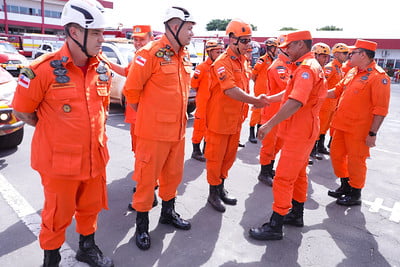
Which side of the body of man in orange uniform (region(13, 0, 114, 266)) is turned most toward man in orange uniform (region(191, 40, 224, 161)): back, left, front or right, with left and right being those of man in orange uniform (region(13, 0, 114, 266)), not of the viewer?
left

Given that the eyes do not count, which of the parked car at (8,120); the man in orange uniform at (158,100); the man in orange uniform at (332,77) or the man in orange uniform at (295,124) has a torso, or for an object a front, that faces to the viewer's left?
the man in orange uniform at (295,124)

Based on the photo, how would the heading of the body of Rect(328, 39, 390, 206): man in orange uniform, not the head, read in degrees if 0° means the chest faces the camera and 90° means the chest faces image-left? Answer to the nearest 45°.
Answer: approximately 45°

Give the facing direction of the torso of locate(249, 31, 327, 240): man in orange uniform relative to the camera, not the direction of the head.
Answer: to the viewer's left

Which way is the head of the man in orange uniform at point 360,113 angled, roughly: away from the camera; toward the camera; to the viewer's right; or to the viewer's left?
to the viewer's left

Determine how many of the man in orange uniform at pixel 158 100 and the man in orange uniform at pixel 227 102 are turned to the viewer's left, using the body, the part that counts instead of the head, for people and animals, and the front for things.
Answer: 0

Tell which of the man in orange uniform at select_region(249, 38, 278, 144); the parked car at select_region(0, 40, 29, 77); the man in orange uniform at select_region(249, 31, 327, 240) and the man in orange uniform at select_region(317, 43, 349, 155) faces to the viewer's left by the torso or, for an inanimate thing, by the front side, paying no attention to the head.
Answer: the man in orange uniform at select_region(249, 31, 327, 240)

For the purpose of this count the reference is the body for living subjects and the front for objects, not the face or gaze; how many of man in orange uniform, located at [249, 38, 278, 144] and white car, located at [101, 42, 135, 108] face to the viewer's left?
0

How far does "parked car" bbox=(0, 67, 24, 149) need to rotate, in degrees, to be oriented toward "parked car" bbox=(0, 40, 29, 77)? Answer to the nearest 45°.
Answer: approximately 135° to its left

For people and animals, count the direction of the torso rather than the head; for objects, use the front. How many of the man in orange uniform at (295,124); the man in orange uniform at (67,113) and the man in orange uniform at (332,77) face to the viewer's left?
1

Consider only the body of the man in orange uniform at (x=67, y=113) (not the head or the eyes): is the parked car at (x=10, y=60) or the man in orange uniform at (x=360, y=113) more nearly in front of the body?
the man in orange uniform

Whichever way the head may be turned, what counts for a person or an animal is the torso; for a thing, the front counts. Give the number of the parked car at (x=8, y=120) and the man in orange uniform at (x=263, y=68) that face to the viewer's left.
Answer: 0

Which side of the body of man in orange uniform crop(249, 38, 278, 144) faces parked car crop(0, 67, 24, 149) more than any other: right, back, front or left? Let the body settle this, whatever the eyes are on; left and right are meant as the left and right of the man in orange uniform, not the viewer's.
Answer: right

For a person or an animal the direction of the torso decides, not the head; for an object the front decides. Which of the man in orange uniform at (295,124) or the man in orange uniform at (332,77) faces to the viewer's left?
the man in orange uniform at (295,124)

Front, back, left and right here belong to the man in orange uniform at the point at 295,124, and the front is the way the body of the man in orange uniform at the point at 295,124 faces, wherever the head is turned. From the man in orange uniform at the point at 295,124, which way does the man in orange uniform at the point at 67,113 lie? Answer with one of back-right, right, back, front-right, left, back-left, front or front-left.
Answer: front-left

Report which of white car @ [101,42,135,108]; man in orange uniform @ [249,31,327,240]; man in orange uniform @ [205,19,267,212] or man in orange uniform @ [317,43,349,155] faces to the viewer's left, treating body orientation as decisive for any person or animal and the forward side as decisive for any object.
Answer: man in orange uniform @ [249,31,327,240]
